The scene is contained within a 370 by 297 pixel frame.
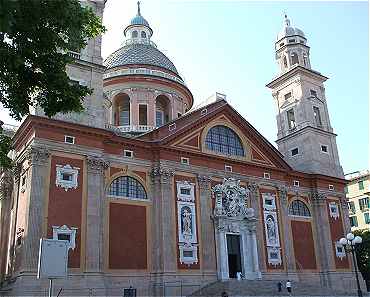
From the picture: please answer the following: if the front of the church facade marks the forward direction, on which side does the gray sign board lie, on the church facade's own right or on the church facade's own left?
on the church facade's own right

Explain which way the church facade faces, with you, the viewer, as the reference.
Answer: facing the viewer and to the right of the viewer
